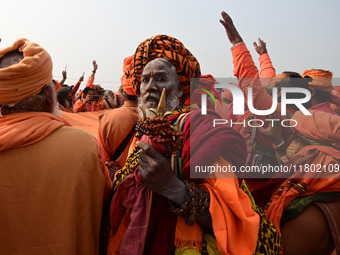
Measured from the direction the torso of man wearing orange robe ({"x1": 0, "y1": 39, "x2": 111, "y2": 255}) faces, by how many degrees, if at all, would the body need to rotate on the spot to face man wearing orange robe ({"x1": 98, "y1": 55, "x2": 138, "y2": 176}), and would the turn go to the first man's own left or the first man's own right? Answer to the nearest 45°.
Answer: approximately 45° to the first man's own right

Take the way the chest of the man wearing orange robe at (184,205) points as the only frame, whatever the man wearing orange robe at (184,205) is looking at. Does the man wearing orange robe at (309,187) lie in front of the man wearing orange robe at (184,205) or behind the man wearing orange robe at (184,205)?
behind

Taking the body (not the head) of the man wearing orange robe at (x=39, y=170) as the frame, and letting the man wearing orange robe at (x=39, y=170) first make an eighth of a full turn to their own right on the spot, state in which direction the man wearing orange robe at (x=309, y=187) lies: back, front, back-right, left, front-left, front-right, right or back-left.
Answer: front-right

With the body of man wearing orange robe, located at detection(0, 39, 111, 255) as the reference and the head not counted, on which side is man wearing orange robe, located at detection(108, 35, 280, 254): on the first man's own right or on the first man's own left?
on the first man's own right

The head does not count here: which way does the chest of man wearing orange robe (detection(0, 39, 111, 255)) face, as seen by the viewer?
away from the camera

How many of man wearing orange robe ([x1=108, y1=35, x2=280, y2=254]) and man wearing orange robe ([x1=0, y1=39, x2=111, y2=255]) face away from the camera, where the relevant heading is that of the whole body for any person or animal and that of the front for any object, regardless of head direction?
1

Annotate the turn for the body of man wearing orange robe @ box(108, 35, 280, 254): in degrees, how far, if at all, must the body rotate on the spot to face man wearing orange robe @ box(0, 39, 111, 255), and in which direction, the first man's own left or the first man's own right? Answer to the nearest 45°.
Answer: approximately 45° to the first man's own right

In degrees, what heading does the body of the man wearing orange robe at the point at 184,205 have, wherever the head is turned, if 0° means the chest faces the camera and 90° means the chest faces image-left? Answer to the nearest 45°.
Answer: approximately 45°

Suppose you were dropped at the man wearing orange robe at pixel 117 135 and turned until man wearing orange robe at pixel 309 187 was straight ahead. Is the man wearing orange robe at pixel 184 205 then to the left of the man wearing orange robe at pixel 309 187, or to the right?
right

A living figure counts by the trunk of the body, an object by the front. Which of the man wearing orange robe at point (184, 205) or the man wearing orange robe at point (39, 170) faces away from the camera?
the man wearing orange robe at point (39, 170)
